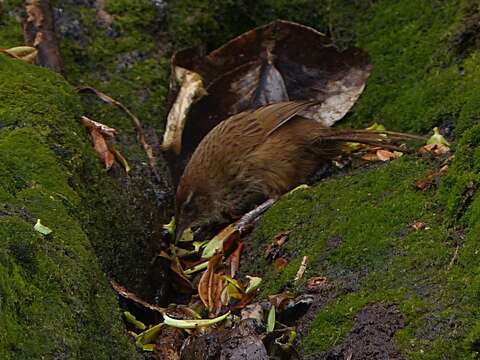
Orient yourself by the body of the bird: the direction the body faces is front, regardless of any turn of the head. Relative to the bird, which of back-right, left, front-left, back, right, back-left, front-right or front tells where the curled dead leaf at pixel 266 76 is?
right

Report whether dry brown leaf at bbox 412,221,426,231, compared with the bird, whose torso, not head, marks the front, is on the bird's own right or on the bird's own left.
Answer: on the bird's own left

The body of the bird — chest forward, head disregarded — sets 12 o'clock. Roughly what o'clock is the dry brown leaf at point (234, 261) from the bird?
The dry brown leaf is roughly at 9 o'clock from the bird.

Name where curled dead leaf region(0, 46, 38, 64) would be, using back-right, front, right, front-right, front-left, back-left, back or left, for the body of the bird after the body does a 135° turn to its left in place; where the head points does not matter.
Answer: back-right

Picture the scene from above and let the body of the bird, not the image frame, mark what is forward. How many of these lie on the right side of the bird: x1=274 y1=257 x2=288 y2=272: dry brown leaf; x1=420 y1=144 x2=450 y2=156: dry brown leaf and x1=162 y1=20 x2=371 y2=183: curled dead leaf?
1

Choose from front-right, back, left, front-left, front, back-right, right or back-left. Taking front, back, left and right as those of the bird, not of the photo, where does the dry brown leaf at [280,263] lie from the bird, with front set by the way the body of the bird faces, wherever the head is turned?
left

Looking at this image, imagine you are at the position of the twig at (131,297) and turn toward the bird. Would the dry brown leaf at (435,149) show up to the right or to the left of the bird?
right

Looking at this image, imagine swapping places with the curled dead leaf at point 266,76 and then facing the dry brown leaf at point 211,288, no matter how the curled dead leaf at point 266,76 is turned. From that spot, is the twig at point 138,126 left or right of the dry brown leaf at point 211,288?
right

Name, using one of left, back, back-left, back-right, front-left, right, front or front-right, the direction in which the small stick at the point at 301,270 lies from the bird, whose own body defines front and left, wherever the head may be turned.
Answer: left

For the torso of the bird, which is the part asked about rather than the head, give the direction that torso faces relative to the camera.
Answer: to the viewer's left

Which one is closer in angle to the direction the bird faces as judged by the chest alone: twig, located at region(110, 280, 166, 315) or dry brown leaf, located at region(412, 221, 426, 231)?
the twig

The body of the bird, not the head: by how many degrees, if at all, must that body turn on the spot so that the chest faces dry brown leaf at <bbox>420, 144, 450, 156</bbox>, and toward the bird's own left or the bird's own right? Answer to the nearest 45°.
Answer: approximately 135° to the bird's own left

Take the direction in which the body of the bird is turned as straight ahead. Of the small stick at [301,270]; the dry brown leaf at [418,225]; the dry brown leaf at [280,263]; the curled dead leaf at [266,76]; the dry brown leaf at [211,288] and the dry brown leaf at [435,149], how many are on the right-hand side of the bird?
1

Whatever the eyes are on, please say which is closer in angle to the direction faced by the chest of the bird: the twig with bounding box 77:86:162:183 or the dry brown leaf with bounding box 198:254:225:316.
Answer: the twig

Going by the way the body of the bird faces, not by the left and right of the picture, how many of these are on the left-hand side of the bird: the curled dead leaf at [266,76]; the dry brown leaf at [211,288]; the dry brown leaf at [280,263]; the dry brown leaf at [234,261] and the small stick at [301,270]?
4

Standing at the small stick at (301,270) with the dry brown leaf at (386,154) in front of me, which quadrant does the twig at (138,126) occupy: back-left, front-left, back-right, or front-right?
front-left
